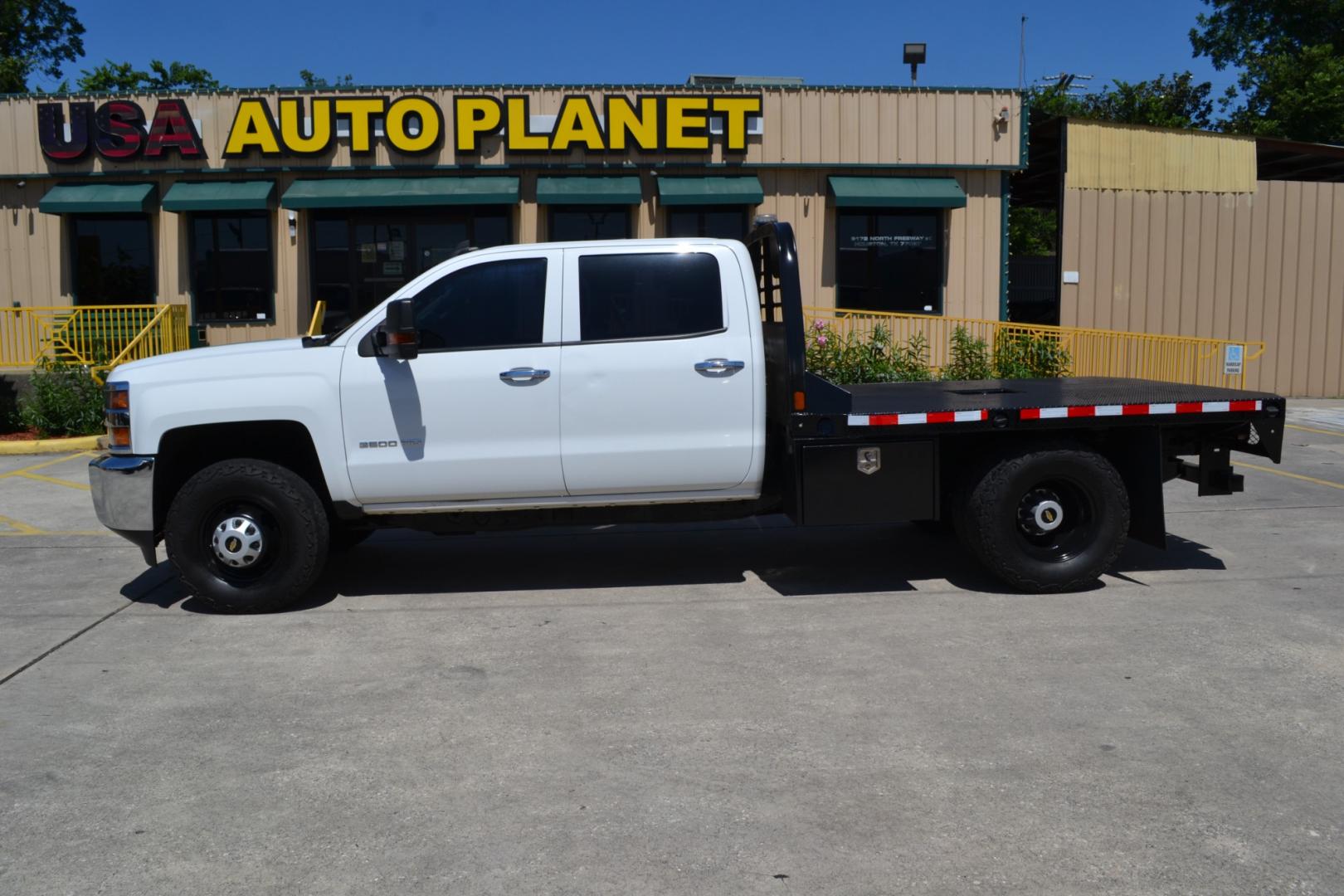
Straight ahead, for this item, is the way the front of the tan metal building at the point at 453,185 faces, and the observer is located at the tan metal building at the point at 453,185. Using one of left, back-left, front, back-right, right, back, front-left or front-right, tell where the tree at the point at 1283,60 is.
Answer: back-left

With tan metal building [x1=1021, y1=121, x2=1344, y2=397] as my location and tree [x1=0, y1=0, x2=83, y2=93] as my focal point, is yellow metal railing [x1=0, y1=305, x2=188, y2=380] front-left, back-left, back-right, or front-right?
front-left

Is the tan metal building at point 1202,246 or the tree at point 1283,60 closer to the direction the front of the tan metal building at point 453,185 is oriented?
the tan metal building

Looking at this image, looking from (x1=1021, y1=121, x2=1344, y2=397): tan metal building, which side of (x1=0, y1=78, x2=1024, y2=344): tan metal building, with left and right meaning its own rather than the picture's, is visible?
left

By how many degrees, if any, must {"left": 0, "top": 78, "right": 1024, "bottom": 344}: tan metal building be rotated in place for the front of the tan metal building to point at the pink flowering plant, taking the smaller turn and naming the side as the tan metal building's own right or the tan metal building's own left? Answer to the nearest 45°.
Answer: approximately 45° to the tan metal building's own left

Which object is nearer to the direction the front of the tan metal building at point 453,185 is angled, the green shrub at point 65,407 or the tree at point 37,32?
the green shrub

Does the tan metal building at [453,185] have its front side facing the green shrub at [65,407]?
no

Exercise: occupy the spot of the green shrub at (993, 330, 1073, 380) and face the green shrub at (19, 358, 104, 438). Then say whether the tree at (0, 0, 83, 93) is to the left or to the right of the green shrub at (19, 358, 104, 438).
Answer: right

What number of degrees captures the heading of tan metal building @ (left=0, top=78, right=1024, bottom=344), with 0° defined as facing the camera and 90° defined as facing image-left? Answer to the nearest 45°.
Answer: approximately 0°

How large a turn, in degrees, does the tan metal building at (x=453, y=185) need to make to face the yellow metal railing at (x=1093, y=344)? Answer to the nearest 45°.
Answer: approximately 90° to its left

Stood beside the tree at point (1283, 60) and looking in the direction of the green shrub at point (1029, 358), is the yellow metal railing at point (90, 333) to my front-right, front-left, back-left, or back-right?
front-right

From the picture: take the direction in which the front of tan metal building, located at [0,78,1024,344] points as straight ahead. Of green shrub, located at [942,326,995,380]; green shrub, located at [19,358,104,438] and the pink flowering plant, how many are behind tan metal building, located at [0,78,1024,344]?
0

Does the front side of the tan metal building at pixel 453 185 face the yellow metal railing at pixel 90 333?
no

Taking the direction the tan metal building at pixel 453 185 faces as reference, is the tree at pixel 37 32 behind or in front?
behind

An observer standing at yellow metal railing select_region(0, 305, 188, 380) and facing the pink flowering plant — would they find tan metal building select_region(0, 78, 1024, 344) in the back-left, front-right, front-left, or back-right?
front-left

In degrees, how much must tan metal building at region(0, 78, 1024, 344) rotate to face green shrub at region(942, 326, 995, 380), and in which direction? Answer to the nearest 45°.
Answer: approximately 45° to its left
